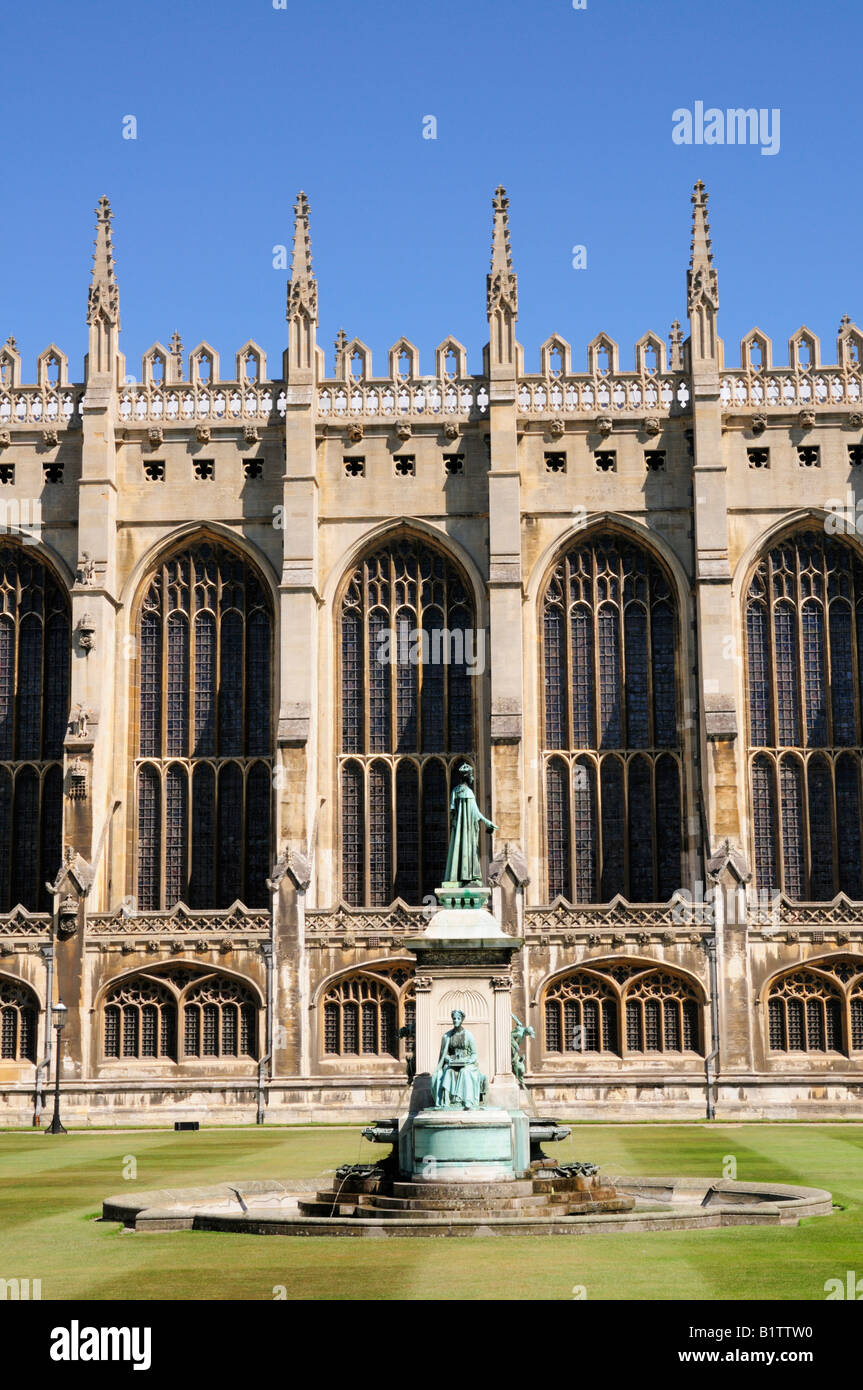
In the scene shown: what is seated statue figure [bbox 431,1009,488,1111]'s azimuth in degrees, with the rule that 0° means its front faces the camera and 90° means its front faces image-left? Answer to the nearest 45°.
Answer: approximately 0°

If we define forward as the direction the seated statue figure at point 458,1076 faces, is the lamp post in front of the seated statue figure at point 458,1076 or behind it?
behind
